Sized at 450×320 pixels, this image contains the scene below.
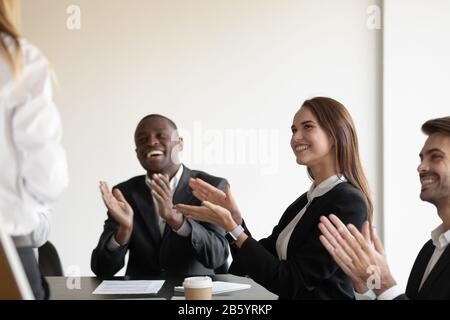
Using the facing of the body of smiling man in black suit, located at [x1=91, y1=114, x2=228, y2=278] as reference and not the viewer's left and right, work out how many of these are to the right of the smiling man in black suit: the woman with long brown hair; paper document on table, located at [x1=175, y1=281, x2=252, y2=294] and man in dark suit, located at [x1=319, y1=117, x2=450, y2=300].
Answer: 0

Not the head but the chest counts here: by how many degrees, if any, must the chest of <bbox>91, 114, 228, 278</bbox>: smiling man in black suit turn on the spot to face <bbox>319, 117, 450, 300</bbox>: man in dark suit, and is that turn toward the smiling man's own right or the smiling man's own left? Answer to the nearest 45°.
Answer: approximately 90° to the smiling man's own left

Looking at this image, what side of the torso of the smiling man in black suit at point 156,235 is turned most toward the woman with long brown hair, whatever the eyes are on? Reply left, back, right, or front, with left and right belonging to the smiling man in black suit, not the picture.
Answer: left

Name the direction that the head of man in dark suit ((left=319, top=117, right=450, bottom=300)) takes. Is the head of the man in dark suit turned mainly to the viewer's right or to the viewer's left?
to the viewer's left

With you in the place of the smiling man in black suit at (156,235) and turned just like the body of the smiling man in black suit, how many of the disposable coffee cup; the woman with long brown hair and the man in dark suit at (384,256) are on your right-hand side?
0

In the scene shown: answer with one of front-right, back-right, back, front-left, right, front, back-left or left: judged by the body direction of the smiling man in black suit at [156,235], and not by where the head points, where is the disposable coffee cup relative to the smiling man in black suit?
front-left

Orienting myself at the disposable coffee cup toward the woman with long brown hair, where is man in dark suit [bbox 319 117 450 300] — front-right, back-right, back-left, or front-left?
front-right

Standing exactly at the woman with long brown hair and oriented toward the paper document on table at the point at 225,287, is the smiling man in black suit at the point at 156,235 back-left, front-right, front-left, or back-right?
front-right

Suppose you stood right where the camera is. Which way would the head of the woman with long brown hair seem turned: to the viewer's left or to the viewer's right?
to the viewer's left

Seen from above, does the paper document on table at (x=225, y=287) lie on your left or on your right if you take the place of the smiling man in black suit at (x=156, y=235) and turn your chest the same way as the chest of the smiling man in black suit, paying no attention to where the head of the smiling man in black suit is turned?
on your left

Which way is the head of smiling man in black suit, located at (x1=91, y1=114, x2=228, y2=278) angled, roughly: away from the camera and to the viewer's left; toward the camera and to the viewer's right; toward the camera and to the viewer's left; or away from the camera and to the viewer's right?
toward the camera and to the viewer's left

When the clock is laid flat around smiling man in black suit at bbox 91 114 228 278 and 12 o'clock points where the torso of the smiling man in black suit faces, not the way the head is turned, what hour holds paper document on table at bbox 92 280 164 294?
The paper document on table is roughly at 11 o'clock from the smiling man in black suit.
